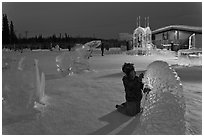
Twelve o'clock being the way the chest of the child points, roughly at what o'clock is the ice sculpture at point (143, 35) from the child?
The ice sculpture is roughly at 9 o'clock from the child.

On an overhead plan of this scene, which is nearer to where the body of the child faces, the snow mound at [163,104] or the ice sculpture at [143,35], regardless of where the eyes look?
the snow mound

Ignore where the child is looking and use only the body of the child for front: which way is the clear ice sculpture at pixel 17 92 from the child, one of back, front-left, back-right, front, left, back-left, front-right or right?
back

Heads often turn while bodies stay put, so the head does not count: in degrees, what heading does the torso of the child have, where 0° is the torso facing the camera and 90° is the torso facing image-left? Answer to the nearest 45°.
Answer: approximately 270°

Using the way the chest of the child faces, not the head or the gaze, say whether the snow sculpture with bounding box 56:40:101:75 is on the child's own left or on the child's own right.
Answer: on the child's own left
